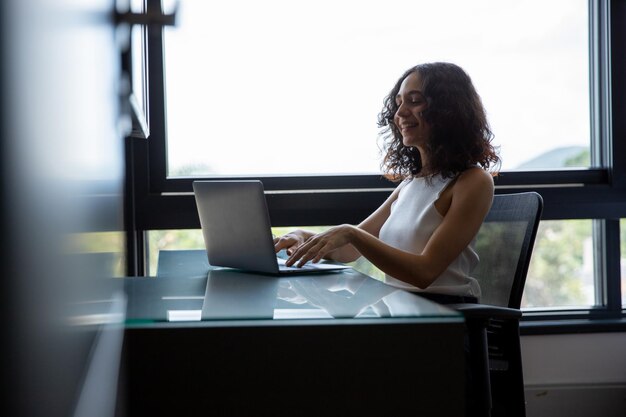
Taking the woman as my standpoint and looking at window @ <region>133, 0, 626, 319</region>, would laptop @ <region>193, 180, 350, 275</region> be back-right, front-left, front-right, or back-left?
back-left

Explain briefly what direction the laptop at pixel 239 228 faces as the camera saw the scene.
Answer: facing away from the viewer and to the right of the viewer

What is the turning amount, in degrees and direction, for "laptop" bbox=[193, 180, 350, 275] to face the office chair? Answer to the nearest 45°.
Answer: approximately 45° to its right

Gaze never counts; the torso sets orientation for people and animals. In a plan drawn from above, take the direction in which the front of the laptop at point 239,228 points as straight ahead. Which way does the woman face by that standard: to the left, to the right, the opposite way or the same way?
the opposite way

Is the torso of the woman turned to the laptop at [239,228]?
yes

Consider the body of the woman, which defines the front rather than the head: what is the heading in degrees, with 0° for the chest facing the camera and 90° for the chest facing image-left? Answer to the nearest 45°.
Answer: approximately 45°

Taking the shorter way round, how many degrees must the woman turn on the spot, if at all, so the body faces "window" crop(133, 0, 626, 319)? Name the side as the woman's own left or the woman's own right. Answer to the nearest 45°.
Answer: approximately 135° to the woman's own right

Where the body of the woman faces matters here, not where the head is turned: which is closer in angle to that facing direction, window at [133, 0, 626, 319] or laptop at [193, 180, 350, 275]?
the laptop
